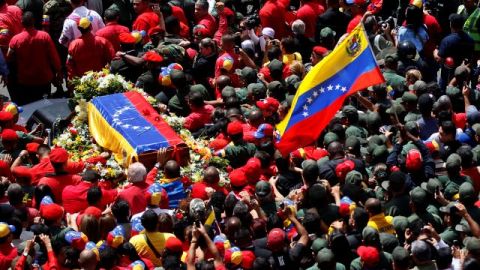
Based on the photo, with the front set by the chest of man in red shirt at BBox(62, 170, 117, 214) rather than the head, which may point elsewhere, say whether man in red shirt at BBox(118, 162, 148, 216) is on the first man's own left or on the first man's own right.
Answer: on the first man's own right

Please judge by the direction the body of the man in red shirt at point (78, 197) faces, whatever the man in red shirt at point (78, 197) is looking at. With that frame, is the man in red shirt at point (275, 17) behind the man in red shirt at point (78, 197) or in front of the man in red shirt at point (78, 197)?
in front

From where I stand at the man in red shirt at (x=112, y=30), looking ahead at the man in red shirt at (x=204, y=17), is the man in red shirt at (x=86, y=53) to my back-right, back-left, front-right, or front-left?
back-right

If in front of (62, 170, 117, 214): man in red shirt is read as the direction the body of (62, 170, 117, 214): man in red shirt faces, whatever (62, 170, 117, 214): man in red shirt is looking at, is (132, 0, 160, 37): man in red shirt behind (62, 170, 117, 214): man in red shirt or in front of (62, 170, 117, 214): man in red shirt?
in front

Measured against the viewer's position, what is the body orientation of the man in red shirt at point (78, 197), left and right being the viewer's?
facing away from the viewer and to the right of the viewer

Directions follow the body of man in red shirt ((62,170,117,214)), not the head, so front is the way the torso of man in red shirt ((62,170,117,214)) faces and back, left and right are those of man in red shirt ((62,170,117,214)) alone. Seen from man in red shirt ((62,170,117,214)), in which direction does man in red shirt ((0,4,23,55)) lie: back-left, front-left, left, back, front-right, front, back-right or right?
front-left
